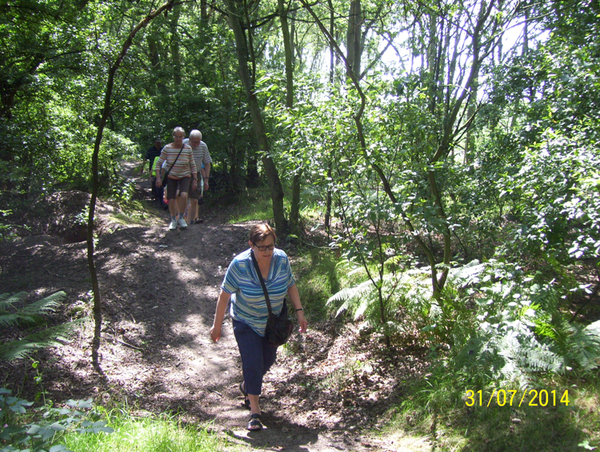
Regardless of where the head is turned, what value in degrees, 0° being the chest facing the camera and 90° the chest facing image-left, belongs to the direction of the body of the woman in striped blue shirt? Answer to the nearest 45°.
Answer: approximately 0°

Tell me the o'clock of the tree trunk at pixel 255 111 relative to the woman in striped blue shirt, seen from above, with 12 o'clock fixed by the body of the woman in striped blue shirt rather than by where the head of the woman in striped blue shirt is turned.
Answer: The tree trunk is roughly at 6 o'clock from the woman in striped blue shirt.

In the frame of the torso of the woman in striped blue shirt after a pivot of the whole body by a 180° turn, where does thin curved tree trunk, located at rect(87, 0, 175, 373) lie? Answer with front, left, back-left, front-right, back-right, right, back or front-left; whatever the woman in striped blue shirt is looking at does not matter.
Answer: front-left

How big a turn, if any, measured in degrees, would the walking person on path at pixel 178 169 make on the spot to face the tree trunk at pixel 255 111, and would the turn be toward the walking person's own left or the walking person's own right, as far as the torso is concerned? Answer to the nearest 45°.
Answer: approximately 90° to the walking person's own left

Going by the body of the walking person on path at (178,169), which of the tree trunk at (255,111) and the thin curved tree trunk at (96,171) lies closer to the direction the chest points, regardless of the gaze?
the thin curved tree trunk

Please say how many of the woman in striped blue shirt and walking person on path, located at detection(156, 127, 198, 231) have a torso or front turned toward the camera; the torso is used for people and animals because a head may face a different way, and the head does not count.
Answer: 2

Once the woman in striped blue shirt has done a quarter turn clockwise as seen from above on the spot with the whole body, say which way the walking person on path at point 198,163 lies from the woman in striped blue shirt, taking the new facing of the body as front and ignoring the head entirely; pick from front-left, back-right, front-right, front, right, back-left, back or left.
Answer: right

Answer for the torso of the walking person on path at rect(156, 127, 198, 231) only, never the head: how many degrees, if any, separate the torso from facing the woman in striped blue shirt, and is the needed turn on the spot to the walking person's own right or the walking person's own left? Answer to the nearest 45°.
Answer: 0° — they already face them

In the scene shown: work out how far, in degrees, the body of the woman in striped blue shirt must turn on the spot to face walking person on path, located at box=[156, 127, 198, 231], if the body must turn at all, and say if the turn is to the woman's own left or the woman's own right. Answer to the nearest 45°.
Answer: approximately 180°

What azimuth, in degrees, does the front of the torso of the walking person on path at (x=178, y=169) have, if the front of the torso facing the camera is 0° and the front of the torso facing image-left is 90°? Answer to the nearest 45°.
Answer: approximately 0°
